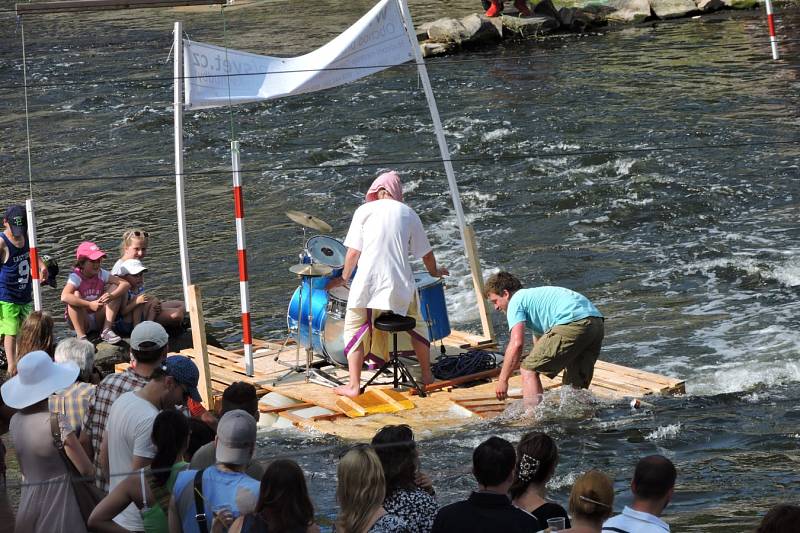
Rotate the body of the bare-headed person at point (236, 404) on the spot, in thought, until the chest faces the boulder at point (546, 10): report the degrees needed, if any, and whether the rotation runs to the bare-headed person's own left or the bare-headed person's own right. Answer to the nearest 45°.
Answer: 0° — they already face it

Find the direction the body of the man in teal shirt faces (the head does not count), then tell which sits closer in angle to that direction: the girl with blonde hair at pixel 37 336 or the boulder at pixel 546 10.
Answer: the girl with blonde hair

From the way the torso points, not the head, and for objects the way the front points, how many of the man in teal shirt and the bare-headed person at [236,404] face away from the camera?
1

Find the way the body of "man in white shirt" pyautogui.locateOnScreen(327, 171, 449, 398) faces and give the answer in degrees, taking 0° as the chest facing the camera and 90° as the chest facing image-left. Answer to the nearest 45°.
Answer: approximately 180°

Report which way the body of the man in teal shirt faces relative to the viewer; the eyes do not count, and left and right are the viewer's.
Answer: facing to the left of the viewer

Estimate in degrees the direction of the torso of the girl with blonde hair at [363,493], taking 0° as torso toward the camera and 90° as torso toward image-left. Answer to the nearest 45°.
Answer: approximately 180°

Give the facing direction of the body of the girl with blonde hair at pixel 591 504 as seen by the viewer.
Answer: away from the camera

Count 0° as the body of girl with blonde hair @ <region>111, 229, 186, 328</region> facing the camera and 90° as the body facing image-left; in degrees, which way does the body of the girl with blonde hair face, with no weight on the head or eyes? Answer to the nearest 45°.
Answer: approximately 315°

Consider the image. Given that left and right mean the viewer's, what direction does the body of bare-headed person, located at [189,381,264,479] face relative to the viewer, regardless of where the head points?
facing away from the viewer
